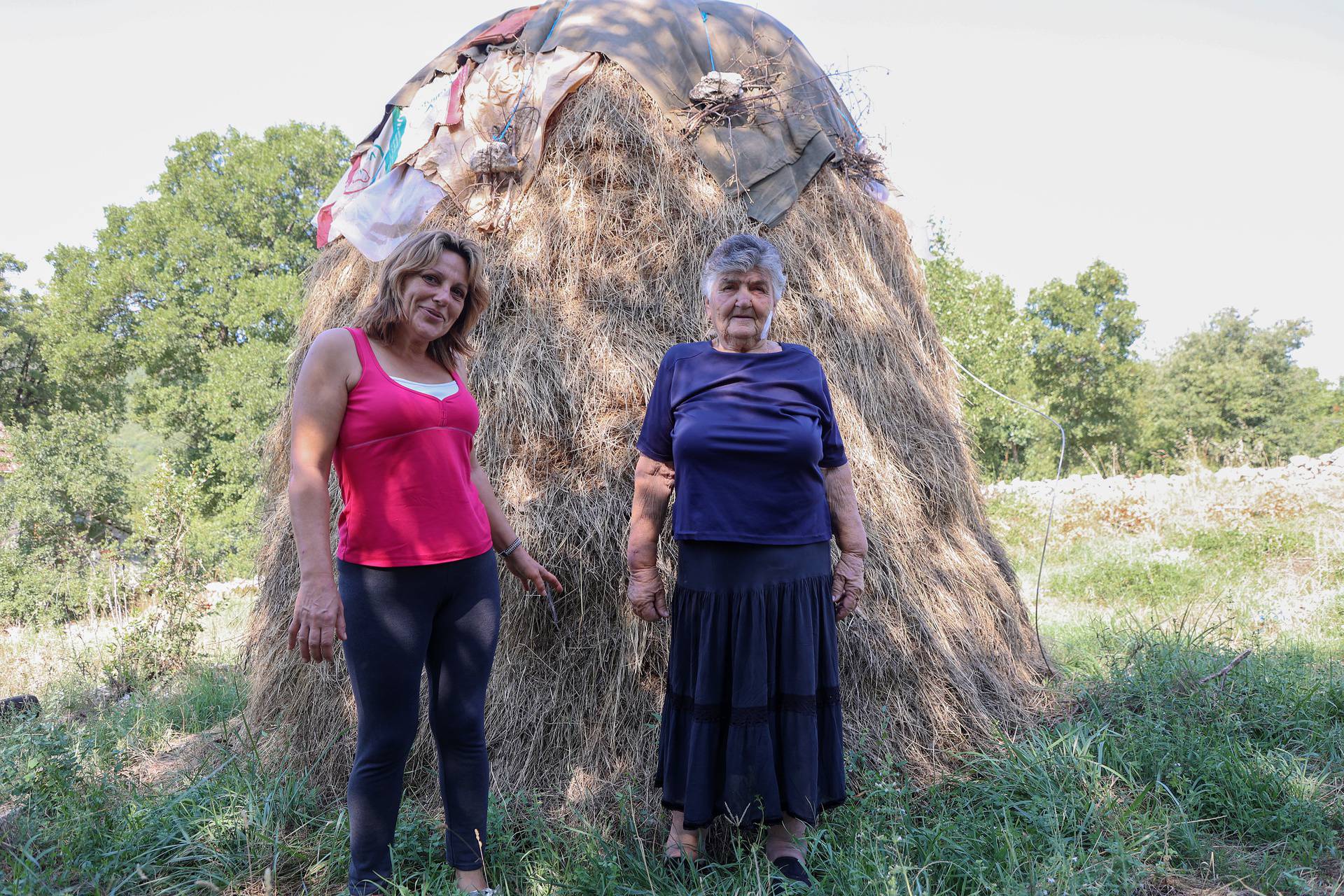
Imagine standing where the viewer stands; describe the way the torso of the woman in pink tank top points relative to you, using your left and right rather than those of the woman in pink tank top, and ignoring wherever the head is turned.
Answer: facing the viewer and to the right of the viewer

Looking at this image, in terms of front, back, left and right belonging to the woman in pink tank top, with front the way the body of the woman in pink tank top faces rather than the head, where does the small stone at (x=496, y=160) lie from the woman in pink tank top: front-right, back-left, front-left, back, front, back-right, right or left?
back-left

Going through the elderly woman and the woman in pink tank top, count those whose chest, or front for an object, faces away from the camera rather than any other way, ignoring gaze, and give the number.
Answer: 0

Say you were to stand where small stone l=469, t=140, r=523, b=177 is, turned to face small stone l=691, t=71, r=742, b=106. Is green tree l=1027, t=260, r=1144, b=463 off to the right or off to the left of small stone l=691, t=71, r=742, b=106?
left

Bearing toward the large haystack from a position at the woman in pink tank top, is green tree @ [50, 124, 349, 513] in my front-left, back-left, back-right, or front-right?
front-left

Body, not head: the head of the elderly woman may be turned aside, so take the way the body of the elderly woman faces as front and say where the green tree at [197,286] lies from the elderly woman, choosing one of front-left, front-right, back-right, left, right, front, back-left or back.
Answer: back-right

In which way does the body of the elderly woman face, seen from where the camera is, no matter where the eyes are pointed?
toward the camera

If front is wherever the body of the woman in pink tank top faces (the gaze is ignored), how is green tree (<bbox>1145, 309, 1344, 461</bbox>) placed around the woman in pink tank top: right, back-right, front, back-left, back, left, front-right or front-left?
left

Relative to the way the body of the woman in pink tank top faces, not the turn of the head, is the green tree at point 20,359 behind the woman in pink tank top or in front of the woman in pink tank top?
behind

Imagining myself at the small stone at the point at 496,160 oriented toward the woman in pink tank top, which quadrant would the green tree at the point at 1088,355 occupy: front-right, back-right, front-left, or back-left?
back-left

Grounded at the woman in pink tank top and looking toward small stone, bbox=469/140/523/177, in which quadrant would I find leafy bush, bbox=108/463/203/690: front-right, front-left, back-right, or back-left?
front-left

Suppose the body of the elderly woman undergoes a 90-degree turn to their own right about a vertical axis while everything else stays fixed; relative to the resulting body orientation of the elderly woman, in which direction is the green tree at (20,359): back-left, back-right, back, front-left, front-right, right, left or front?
front-right

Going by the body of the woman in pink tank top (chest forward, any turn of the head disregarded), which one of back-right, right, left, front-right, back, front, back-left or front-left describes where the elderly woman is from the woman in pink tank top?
front-left

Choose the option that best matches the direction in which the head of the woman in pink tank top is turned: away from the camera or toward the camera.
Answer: toward the camera

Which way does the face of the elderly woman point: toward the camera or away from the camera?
toward the camera
